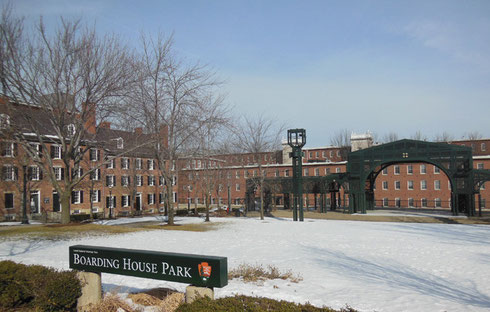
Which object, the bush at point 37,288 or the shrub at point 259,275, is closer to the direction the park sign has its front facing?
the bush

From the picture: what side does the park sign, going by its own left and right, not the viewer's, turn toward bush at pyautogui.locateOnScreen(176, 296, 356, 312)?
left

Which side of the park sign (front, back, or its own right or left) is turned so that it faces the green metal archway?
back

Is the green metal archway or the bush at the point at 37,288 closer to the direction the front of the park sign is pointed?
the bush

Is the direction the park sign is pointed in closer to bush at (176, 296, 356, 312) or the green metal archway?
the bush

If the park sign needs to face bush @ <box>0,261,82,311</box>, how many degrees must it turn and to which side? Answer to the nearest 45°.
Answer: approximately 90° to its right
